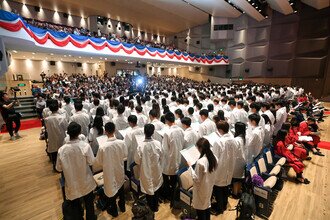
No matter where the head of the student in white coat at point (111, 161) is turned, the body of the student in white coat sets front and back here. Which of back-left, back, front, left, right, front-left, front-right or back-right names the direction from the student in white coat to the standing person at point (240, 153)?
right

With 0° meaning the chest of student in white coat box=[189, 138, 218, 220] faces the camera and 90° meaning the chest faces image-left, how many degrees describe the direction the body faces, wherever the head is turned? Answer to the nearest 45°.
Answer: approximately 135°

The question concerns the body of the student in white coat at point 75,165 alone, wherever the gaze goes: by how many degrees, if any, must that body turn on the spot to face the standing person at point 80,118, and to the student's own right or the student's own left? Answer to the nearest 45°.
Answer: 0° — they already face them

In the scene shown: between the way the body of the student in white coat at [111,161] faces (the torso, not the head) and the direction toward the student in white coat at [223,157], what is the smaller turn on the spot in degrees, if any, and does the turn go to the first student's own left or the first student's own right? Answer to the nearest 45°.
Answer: approximately 90° to the first student's own right

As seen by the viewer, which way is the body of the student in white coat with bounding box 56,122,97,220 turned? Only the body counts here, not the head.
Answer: away from the camera

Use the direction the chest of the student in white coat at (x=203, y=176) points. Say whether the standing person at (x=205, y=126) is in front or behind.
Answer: in front

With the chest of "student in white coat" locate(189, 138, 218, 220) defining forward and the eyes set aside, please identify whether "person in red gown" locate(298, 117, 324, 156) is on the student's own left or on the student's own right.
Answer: on the student's own right

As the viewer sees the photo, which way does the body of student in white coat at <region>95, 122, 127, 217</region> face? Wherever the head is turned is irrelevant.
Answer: away from the camera

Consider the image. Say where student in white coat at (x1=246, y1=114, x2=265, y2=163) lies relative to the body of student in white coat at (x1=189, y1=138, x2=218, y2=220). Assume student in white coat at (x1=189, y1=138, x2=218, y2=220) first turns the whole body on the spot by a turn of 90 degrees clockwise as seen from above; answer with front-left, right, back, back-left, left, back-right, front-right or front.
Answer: front

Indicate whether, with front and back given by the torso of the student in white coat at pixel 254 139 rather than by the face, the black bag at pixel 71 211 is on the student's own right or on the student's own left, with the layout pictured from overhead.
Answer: on the student's own left

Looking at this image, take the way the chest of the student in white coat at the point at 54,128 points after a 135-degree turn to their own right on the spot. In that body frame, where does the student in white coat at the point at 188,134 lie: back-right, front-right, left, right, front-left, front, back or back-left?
front

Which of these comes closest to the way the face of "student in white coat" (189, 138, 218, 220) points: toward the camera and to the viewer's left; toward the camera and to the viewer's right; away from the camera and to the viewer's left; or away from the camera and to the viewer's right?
away from the camera and to the viewer's left

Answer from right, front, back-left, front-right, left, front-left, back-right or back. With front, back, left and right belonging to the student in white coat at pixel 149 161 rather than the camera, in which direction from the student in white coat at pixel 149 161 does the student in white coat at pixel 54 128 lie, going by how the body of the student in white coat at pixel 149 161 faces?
front-left

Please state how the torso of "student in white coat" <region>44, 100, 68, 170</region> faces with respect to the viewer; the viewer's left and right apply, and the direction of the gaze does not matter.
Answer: facing away from the viewer

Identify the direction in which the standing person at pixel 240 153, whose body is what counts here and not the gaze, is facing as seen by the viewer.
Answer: away from the camera
